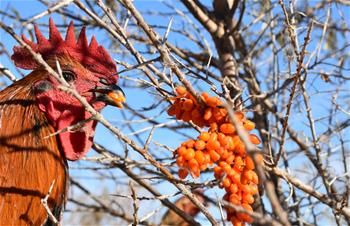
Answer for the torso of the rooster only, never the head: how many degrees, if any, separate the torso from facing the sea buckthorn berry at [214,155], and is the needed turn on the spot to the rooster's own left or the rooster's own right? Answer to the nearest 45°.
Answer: approximately 45° to the rooster's own right

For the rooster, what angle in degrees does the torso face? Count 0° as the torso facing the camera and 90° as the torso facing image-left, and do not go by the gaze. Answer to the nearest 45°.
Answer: approximately 270°

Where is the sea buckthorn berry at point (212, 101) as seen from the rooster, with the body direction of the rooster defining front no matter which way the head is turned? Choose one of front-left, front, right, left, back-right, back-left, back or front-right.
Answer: front-right

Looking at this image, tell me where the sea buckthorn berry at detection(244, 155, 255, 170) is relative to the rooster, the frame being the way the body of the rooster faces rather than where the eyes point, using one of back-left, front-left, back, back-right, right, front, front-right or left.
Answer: front-right

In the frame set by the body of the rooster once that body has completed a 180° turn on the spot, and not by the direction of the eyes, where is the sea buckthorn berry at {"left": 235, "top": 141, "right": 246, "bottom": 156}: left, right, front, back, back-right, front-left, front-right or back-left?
back-left

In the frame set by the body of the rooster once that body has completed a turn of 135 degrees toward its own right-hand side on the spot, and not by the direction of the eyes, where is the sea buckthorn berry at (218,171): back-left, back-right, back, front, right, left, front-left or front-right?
left

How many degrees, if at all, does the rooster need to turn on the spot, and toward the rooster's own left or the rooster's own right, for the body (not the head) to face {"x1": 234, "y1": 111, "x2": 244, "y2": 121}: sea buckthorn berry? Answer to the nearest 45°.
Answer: approximately 45° to the rooster's own right
